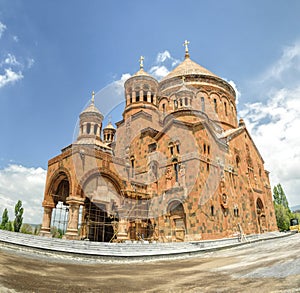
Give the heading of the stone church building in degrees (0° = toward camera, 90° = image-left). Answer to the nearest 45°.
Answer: approximately 45°

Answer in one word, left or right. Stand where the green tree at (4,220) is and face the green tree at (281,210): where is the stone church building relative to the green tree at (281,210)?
right

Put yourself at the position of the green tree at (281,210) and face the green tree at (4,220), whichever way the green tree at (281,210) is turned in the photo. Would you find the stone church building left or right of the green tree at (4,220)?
left

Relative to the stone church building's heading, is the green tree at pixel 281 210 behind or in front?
behind

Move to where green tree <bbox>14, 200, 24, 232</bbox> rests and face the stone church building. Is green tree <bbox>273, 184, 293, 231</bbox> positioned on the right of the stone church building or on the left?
left

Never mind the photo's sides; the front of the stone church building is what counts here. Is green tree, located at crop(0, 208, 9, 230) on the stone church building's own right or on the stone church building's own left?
on the stone church building's own right

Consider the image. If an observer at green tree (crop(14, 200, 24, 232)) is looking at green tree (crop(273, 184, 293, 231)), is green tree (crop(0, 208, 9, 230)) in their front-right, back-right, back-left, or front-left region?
back-left

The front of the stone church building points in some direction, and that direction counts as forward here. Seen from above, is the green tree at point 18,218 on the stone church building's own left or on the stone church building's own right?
on the stone church building's own right
